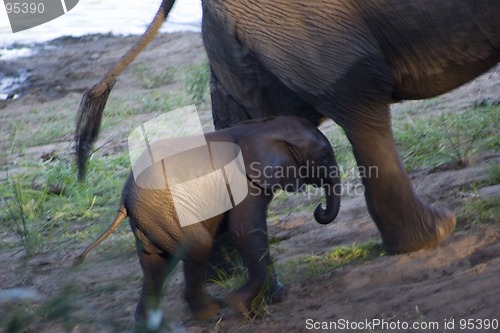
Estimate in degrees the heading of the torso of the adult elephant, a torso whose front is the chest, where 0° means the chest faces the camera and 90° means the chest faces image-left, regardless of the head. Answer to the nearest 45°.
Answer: approximately 270°

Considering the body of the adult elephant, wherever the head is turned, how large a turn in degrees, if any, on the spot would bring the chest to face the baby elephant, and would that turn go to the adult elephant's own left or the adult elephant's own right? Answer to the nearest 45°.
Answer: approximately 135° to the adult elephant's own right
